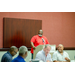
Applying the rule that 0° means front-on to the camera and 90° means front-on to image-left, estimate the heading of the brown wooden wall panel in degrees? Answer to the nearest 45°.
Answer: approximately 0°

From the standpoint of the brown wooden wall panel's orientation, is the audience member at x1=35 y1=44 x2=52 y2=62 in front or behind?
in front

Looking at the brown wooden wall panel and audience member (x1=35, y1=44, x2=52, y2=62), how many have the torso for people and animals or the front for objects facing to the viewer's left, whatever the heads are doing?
0
